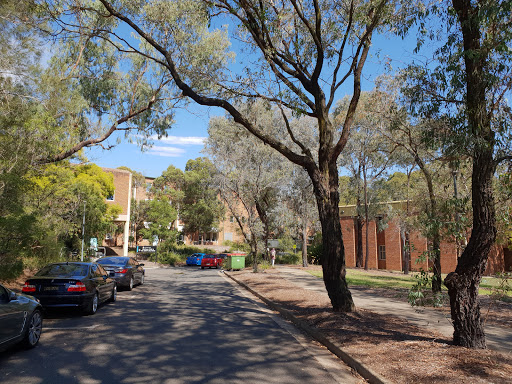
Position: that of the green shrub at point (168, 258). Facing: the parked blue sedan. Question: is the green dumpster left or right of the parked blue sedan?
right

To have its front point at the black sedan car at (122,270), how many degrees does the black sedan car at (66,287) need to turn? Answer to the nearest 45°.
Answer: approximately 45° to its left

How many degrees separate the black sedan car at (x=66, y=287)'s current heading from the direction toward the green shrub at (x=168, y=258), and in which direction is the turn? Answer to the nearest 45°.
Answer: approximately 45° to its left

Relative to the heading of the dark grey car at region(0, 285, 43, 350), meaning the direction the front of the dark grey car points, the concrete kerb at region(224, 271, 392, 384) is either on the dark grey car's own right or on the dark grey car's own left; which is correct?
on the dark grey car's own right

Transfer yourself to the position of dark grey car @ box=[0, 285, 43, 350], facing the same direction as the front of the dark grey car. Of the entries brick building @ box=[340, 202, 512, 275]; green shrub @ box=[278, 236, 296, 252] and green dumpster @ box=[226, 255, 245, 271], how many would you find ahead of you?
3

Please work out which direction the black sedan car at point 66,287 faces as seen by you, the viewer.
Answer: facing away from the viewer and to the right of the viewer

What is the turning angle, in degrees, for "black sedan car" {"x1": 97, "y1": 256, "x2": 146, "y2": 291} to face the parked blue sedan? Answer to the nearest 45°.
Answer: approximately 45° to its left

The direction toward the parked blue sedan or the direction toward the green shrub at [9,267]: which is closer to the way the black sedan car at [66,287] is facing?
the parked blue sedan

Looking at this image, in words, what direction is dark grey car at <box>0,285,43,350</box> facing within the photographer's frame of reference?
facing away from the viewer and to the right of the viewer

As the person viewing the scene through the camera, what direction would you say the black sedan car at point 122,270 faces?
facing away from the viewer and to the right of the viewer
